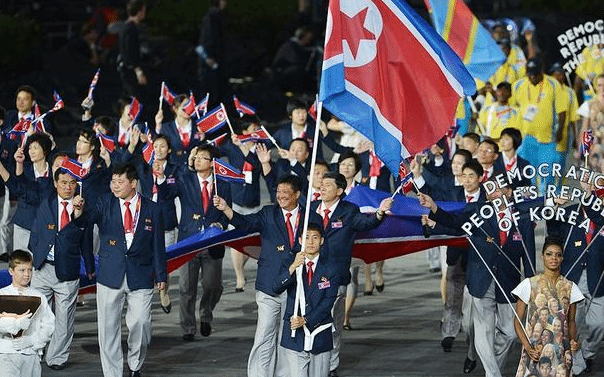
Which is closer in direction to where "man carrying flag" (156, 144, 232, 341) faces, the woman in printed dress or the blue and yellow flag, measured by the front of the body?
the woman in printed dress

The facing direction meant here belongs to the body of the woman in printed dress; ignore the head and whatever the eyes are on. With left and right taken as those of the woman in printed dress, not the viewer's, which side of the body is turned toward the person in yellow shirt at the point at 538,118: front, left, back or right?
back

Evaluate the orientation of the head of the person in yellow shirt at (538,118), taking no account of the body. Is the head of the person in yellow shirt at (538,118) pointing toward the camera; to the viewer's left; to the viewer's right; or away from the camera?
toward the camera

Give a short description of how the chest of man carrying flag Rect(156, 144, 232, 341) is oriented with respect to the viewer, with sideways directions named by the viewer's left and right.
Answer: facing the viewer

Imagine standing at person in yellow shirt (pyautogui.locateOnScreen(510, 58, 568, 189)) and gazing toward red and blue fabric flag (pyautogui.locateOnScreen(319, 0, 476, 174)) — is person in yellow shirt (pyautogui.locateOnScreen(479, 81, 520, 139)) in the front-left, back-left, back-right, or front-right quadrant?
front-right

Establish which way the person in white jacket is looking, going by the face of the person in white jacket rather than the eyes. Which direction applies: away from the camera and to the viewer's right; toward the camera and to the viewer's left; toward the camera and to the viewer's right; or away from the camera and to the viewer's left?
toward the camera and to the viewer's right

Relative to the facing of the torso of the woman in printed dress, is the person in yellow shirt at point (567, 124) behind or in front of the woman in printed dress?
behind

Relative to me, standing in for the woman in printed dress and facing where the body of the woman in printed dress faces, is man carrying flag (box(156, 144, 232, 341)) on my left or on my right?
on my right

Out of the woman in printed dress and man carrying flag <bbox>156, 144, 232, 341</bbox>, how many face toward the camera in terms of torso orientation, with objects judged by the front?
2
